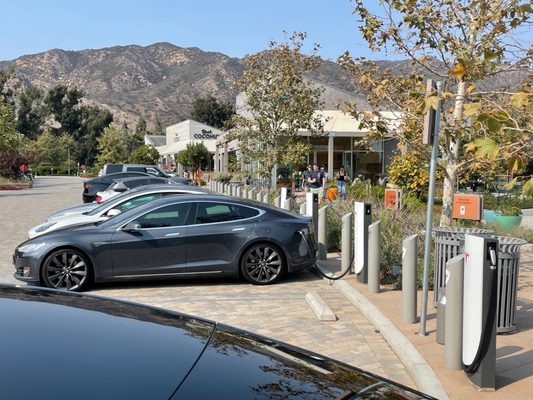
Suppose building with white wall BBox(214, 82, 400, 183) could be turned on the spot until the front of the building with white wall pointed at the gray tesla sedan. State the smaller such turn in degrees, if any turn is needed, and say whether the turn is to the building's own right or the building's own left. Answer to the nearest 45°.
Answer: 0° — it already faces it

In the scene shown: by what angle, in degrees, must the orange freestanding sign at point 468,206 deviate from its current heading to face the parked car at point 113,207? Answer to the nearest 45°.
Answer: approximately 90° to its right

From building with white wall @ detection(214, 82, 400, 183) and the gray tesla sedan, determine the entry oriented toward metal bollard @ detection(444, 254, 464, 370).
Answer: the building with white wall

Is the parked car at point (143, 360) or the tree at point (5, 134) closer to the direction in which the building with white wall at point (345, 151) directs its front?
the parked car

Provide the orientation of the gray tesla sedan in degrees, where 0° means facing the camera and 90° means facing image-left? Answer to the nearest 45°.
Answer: approximately 90°

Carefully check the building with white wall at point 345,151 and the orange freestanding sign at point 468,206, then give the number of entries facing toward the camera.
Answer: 2

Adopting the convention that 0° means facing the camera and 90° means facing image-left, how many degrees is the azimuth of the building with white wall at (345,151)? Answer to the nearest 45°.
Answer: approximately 0°

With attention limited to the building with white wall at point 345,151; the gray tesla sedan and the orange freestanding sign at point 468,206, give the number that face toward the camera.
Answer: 2

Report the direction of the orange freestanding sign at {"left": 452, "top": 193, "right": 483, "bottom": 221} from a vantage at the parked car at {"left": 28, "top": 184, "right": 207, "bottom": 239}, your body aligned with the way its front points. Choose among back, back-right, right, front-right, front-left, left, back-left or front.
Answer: back-left

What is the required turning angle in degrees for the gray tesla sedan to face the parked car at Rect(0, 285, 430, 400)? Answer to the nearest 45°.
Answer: approximately 90° to its left
